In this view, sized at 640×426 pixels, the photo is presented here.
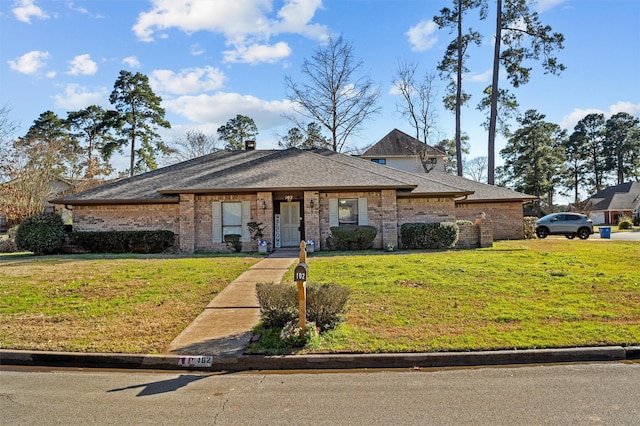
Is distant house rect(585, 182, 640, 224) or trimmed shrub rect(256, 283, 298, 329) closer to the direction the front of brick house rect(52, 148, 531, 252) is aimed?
the trimmed shrub

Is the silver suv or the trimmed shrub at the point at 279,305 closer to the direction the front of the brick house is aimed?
the trimmed shrub

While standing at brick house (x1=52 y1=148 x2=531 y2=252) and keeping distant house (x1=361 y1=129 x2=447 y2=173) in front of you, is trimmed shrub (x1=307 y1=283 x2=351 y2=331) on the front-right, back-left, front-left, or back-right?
back-right

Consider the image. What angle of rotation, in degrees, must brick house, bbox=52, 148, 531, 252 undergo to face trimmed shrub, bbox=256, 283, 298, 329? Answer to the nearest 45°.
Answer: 0° — it already faces it

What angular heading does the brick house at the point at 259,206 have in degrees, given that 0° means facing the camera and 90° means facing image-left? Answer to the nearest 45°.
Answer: approximately 0°

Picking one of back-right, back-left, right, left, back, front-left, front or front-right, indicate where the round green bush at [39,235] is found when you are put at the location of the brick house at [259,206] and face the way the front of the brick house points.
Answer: right

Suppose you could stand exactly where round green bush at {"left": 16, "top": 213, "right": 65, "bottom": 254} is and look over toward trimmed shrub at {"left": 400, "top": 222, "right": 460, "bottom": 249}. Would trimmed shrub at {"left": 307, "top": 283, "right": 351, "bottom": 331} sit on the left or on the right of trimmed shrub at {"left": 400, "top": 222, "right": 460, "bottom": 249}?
right

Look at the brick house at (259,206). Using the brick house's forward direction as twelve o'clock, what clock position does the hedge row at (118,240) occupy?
The hedge row is roughly at 3 o'clock from the brick house.

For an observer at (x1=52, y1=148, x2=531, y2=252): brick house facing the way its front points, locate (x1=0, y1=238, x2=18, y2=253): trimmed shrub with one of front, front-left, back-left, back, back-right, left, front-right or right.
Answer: right

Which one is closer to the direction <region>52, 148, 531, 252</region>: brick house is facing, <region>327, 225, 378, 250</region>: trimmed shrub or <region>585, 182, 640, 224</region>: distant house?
the trimmed shrub
